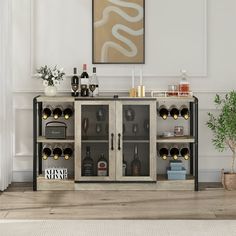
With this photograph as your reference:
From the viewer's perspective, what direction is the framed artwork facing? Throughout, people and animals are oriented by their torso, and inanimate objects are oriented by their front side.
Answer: toward the camera

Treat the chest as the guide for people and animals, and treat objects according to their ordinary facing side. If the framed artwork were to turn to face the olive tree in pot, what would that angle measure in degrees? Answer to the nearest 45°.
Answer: approximately 90° to its left

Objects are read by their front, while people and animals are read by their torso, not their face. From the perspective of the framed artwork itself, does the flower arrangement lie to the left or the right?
on its right
